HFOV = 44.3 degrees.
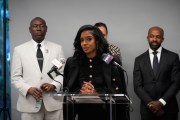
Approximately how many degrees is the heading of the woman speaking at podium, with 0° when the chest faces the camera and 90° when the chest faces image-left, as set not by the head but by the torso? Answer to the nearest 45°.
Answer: approximately 0°

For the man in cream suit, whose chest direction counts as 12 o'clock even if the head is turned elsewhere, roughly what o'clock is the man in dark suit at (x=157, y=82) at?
The man in dark suit is roughly at 9 o'clock from the man in cream suit.

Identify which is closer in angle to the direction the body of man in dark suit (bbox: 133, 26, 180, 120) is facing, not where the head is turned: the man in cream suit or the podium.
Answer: the podium
